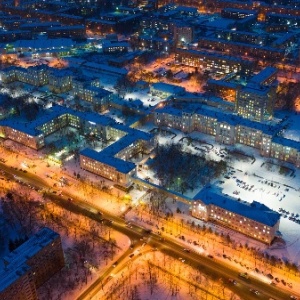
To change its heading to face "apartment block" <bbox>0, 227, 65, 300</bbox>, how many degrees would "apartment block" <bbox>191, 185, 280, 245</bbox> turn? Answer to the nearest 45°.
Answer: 0° — it already faces it

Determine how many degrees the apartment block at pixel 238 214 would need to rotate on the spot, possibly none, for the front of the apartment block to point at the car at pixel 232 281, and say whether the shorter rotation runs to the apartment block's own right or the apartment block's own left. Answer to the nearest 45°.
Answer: approximately 45° to the apartment block's own left

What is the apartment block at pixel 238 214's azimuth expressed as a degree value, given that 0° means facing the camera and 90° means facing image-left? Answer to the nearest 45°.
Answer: approximately 45°
